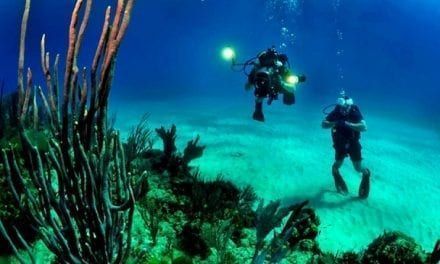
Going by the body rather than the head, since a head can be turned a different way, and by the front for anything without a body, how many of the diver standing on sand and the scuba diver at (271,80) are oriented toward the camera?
2

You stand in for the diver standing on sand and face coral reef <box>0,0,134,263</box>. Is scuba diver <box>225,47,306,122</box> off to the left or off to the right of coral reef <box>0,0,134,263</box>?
right

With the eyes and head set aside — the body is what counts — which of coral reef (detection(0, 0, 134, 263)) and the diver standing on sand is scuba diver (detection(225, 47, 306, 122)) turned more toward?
the coral reef

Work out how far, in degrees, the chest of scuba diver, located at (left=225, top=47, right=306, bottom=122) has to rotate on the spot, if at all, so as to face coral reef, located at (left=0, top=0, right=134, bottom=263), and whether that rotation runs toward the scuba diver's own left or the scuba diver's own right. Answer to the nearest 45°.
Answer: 0° — they already face it

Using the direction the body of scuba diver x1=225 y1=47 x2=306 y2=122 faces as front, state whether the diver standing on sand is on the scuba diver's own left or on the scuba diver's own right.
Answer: on the scuba diver's own left

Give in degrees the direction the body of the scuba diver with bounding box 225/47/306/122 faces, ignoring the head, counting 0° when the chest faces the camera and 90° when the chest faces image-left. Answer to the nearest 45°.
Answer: approximately 0°

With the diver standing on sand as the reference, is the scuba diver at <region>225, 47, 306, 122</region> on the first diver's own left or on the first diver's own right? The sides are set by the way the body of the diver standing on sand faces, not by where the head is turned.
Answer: on the first diver's own right

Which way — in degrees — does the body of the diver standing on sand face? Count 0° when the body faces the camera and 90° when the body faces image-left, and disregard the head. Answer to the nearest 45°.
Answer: approximately 0°
